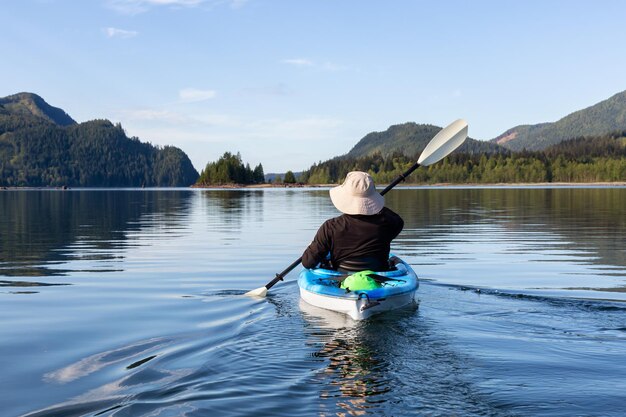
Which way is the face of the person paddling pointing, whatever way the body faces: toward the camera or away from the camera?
away from the camera

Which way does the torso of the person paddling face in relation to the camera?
away from the camera
